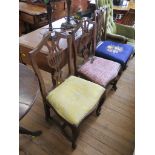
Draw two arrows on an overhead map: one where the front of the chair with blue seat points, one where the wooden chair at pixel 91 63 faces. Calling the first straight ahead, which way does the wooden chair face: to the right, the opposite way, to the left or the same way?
the same way

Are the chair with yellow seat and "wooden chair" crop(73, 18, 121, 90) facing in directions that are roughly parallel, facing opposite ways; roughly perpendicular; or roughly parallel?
roughly parallel

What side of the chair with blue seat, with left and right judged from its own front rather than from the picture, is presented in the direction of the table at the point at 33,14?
back

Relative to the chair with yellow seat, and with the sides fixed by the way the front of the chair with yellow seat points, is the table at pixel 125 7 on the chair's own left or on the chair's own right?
on the chair's own left

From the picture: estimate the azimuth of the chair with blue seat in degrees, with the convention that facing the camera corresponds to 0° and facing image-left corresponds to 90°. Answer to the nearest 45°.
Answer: approximately 315°

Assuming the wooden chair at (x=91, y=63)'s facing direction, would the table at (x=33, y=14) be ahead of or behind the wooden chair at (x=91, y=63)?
behind

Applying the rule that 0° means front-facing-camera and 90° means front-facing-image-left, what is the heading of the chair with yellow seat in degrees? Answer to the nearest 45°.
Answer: approximately 315°

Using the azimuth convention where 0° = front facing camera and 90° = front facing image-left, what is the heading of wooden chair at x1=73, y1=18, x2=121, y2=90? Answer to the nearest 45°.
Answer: approximately 315°

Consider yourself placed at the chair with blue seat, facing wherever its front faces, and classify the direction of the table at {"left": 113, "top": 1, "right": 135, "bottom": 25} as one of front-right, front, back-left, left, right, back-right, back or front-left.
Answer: back-left
